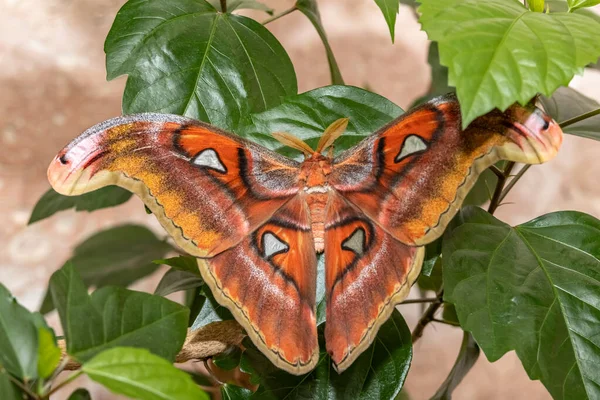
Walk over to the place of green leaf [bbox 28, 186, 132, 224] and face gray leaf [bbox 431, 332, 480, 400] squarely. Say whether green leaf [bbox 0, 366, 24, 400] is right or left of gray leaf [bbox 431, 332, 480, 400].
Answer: right

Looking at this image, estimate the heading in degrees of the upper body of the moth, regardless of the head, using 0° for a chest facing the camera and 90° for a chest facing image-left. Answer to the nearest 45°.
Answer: approximately 180°

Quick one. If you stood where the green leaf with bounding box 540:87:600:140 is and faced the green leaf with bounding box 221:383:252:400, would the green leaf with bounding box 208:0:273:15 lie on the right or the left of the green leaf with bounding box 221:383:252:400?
right

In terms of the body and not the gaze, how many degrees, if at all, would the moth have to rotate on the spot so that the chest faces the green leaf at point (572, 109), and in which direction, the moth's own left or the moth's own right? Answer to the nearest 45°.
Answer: approximately 45° to the moth's own right

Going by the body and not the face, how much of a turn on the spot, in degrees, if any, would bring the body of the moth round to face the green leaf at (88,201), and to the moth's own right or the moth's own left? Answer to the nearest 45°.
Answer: approximately 45° to the moth's own left
